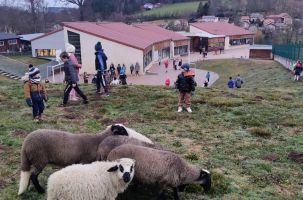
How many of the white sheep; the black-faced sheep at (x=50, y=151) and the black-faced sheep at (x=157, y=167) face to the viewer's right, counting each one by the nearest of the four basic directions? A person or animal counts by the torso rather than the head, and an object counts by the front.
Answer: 3

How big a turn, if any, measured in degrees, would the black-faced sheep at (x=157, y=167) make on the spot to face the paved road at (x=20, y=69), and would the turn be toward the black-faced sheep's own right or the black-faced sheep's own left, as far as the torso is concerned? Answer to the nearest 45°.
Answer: approximately 135° to the black-faced sheep's own left

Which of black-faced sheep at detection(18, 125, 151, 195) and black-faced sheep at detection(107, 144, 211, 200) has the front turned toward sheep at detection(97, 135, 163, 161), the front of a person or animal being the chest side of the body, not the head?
black-faced sheep at detection(18, 125, 151, 195)

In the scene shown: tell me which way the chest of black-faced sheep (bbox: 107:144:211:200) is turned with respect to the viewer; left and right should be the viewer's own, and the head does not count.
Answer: facing to the right of the viewer

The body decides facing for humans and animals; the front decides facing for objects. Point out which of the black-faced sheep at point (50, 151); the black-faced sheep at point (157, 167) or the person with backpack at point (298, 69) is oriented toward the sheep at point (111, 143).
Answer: the black-faced sheep at point (50, 151)

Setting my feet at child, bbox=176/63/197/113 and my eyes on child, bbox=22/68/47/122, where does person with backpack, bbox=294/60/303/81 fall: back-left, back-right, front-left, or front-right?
back-right

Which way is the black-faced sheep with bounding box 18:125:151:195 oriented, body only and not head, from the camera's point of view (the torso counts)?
to the viewer's right

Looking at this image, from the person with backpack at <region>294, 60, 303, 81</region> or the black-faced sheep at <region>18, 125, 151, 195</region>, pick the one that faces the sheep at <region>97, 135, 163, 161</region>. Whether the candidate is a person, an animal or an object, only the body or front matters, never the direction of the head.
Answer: the black-faced sheep

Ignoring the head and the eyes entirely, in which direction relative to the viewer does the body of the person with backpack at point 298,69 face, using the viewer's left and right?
facing away from the viewer

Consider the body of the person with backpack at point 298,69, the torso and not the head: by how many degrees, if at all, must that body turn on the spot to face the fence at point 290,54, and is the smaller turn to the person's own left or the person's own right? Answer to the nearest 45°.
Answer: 0° — they already face it

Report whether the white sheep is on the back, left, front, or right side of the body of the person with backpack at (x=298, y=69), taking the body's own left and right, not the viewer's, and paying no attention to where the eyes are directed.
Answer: back

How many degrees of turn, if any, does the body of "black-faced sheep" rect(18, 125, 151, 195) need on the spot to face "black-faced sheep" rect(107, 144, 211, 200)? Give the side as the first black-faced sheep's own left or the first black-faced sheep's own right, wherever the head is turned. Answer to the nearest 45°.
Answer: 0° — it already faces it

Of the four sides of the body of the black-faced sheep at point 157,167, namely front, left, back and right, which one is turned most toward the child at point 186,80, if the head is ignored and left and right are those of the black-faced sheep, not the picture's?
left
